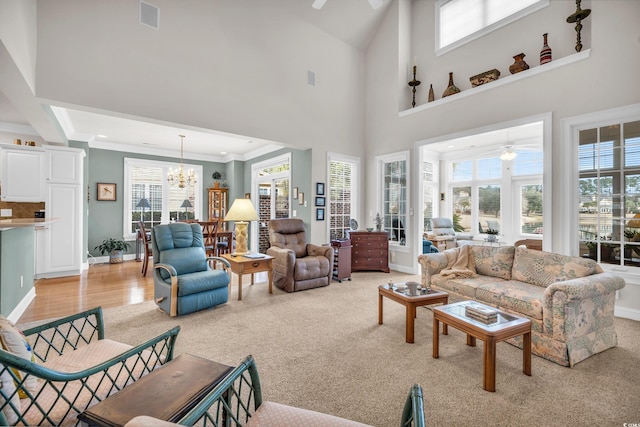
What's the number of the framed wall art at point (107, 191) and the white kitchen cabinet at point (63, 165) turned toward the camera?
2

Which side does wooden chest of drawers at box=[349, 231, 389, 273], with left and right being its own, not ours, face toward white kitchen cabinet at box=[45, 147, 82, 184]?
right

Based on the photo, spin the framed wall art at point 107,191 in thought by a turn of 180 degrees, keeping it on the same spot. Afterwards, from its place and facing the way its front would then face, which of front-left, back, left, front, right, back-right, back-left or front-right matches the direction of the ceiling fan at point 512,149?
back-right

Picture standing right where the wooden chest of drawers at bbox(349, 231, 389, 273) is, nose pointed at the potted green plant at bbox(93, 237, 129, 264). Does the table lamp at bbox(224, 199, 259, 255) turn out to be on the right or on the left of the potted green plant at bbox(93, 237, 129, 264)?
left

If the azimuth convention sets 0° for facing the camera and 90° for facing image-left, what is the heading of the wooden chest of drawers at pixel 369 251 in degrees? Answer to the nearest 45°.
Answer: approximately 0°

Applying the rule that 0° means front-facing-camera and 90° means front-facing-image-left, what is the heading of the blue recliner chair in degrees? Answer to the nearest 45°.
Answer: approximately 315°

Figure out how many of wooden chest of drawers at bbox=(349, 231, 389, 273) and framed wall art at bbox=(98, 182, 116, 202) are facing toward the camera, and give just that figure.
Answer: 2

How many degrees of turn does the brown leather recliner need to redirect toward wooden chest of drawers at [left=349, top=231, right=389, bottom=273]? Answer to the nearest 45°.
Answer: approximately 90° to its left
